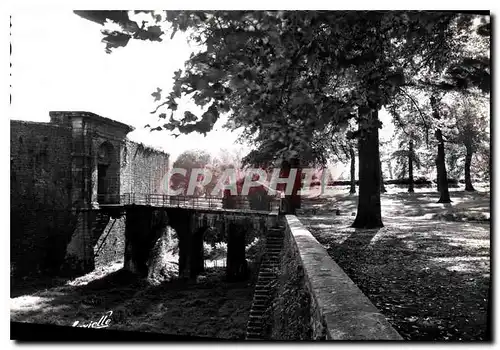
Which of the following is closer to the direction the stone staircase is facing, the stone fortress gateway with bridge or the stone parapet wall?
the stone parapet wall

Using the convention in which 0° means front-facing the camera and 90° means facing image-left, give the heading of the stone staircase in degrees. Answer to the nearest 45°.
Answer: approximately 0°

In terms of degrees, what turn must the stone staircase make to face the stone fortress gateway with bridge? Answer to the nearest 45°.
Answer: approximately 135° to its right

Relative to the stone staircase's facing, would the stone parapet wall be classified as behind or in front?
in front
